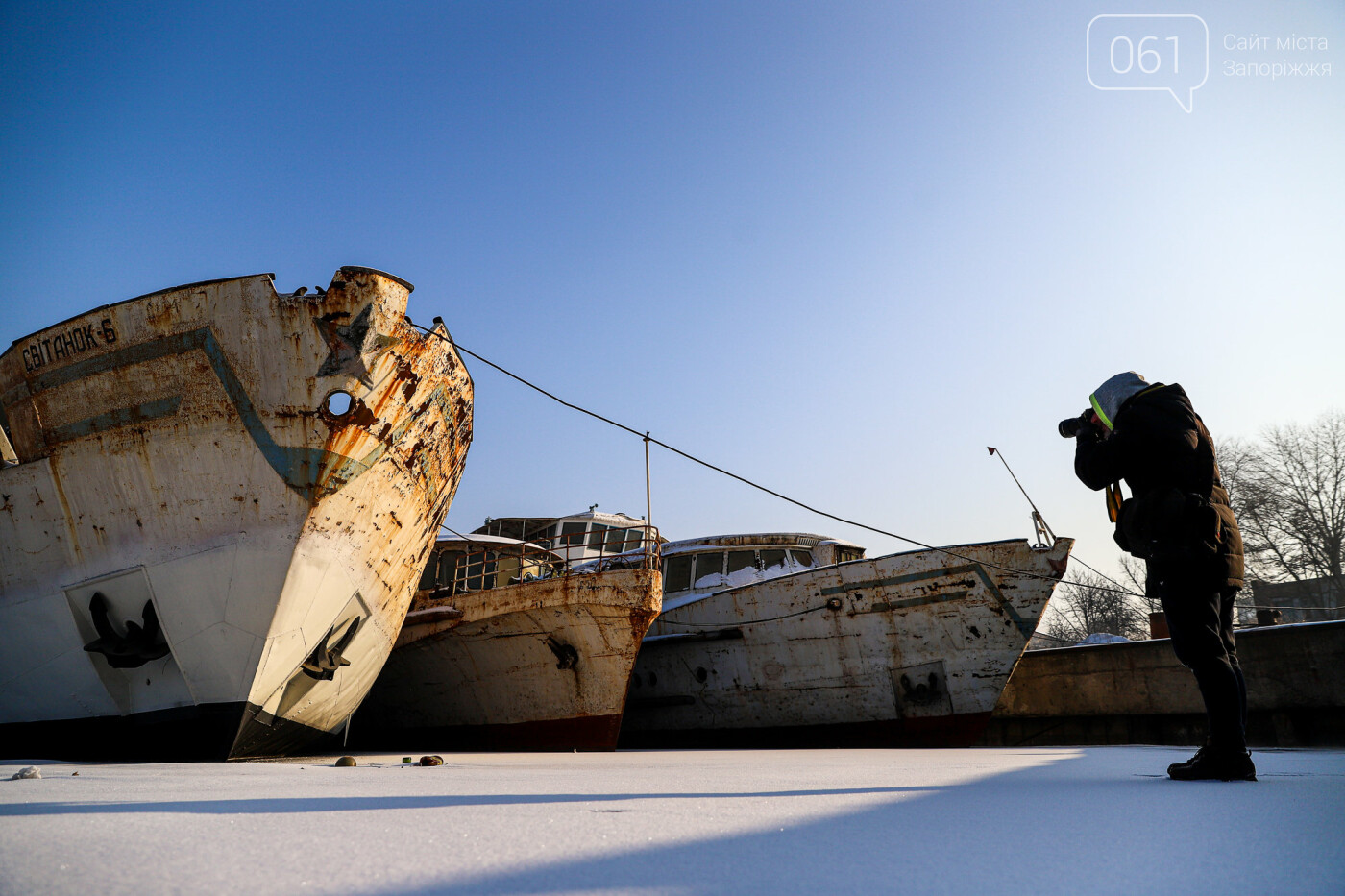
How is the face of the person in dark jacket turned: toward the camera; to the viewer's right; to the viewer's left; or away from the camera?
to the viewer's left

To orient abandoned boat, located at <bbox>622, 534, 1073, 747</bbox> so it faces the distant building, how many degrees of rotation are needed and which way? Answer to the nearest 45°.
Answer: approximately 45° to its left

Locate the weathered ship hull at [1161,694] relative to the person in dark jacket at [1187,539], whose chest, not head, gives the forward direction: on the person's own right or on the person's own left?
on the person's own right

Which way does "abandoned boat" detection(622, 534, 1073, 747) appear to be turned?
to the viewer's right

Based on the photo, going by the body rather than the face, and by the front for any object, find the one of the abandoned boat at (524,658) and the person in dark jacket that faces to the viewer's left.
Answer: the person in dark jacket

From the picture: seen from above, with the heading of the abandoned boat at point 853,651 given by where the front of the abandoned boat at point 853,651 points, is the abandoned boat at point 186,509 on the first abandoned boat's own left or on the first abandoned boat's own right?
on the first abandoned boat's own right

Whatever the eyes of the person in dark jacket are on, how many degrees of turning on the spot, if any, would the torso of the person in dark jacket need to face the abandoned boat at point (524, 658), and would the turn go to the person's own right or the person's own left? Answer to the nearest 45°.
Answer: approximately 45° to the person's own right

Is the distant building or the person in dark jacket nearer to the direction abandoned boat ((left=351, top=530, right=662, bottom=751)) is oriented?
the person in dark jacket

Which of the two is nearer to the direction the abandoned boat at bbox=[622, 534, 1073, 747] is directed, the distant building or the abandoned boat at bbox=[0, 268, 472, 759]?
the distant building

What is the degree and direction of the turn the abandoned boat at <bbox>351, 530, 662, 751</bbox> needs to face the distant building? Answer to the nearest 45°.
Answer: approximately 90° to its left

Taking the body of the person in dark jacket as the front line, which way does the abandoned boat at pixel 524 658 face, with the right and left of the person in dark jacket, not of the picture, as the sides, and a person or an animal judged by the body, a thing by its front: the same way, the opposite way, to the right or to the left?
the opposite way

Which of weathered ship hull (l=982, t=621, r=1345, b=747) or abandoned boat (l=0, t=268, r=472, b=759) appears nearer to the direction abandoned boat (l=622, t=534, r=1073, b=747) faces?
the weathered ship hull

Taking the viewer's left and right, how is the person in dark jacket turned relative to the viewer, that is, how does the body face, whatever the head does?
facing to the left of the viewer

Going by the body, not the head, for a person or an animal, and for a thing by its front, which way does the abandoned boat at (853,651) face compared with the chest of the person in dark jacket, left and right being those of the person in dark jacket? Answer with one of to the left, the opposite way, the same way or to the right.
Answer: the opposite way

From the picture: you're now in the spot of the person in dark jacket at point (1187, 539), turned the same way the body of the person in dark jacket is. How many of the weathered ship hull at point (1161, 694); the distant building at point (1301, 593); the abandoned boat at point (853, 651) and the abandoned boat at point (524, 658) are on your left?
0

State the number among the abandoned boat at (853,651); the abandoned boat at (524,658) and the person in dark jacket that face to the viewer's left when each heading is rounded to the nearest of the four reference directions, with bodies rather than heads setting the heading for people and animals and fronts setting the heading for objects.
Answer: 1
